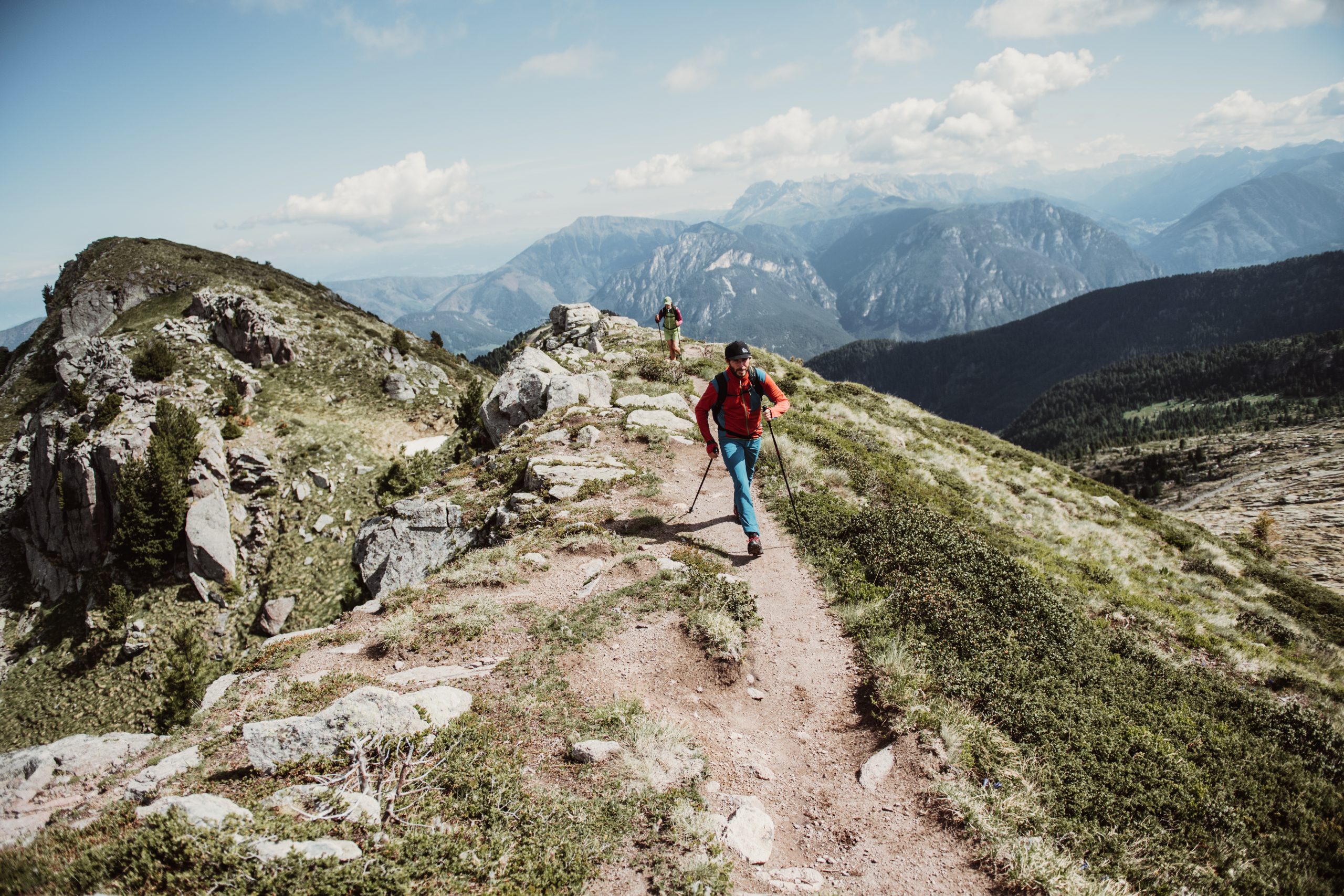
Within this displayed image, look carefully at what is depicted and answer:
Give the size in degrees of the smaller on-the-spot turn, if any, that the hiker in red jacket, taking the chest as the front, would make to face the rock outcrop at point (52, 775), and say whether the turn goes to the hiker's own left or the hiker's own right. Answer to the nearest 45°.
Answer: approximately 45° to the hiker's own right

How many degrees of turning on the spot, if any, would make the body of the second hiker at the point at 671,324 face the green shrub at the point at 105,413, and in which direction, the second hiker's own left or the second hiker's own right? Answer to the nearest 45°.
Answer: approximately 90° to the second hiker's own right

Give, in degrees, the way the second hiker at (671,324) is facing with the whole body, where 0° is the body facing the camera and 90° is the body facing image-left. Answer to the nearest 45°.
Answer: approximately 0°

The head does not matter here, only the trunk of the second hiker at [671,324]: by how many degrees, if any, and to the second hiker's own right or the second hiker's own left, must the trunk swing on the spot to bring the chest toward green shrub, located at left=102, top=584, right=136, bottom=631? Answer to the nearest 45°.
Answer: approximately 90° to the second hiker's own right

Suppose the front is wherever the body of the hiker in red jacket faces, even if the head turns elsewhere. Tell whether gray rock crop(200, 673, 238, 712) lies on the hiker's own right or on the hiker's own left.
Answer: on the hiker's own right

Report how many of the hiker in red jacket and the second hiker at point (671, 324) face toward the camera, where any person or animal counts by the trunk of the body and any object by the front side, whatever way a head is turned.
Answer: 2

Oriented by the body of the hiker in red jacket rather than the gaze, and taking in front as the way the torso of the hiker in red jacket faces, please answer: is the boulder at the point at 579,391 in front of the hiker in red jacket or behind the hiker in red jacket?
behind

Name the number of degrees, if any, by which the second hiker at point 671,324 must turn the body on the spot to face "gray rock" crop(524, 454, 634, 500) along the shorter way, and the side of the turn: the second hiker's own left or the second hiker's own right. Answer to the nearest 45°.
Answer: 0° — they already face it

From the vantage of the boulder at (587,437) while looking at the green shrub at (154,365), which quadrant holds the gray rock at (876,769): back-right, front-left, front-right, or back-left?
back-left
